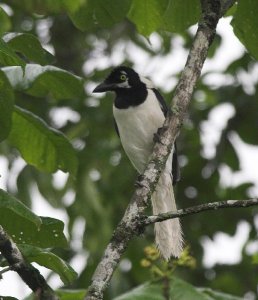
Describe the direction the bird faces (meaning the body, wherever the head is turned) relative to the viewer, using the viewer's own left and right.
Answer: facing the viewer and to the left of the viewer

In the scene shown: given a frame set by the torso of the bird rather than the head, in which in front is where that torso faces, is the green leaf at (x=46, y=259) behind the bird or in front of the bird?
in front

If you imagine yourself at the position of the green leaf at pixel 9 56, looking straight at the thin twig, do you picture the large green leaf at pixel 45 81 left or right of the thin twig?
left
